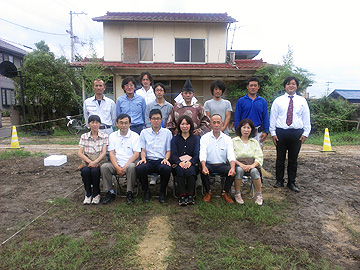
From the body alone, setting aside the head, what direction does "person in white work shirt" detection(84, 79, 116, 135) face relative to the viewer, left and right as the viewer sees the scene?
facing the viewer

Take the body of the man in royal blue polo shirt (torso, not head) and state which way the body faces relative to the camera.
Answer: toward the camera

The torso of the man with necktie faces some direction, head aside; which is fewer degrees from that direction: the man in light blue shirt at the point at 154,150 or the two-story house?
the man in light blue shirt

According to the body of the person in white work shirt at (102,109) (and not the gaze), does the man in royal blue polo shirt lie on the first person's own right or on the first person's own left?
on the first person's own left

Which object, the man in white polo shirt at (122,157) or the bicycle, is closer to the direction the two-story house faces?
the man in white polo shirt

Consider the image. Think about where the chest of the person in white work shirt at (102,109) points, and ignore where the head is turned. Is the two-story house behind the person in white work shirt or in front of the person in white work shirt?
behind

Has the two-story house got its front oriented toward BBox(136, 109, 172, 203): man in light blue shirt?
yes

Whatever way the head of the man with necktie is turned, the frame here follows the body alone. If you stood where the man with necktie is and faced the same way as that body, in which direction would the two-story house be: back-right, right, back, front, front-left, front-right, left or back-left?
back-right

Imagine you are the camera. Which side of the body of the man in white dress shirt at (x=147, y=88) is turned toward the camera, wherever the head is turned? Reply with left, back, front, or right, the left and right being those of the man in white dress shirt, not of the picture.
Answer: front

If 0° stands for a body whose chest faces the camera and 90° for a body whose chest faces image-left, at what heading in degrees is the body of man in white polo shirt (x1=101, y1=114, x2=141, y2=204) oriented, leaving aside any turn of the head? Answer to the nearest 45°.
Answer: approximately 0°

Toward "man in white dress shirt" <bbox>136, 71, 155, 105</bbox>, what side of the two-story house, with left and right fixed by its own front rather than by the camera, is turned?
front

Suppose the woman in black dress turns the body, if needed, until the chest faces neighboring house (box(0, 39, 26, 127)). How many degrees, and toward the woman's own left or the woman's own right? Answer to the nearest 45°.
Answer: approximately 135° to the woman's own right
